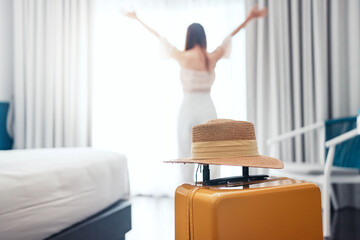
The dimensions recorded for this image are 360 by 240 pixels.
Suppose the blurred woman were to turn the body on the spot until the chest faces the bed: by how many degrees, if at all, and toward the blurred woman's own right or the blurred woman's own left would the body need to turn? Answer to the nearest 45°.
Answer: approximately 135° to the blurred woman's own left

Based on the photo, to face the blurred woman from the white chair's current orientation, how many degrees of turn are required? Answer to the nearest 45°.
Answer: approximately 90° to its right

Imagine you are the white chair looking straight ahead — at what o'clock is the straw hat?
The straw hat is roughly at 11 o'clock from the white chair.

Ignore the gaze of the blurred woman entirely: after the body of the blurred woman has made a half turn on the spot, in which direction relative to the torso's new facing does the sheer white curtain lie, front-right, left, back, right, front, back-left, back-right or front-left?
back-right

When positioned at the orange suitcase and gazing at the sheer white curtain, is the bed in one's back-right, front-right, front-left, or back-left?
front-left

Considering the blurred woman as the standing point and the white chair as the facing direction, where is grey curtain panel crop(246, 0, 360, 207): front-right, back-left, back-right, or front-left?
front-left

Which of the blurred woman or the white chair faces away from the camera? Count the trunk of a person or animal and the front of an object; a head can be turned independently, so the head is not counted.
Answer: the blurred woman

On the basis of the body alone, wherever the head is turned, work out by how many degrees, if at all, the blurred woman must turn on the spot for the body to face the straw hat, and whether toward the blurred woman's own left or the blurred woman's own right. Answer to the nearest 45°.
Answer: approximately 180°

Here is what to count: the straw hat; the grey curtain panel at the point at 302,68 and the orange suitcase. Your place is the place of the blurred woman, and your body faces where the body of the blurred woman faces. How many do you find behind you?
2

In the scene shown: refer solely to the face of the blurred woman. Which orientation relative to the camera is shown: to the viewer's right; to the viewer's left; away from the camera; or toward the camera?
away from the camera

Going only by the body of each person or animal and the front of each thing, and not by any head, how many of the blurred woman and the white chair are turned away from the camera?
1

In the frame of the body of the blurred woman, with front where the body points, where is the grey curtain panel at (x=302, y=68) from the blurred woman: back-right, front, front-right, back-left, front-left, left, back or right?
front-right

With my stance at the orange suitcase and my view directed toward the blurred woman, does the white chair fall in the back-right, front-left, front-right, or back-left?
front-right

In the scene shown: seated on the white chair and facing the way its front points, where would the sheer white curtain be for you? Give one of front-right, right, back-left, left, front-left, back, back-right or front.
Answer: front-right

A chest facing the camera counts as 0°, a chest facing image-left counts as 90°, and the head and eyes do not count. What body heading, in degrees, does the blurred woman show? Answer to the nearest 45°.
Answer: approximately 180°

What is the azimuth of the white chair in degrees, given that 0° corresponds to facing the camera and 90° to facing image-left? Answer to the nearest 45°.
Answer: approximately 45°

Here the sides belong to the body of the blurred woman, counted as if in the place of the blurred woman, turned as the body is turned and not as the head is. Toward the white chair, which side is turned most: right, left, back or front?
right

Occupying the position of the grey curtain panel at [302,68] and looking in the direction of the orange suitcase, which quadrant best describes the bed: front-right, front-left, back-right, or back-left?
front-right

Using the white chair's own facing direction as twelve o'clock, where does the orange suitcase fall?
The orange suitcase is roughly at 11 o'clock from the white chair.
